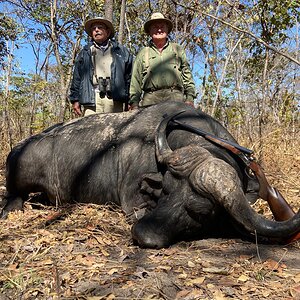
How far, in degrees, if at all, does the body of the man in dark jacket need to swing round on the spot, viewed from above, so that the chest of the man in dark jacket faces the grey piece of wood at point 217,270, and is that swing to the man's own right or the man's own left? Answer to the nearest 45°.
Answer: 0° — they already face it

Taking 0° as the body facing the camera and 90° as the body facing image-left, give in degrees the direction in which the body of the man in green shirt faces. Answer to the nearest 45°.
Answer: approximately 0°

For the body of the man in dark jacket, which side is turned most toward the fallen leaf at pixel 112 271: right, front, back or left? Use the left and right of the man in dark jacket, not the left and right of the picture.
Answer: front

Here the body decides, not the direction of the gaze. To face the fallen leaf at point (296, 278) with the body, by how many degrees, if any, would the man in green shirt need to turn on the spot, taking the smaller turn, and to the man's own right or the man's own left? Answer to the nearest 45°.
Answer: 0° — they already face it

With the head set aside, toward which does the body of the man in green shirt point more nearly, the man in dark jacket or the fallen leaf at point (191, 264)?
the fallen leaf

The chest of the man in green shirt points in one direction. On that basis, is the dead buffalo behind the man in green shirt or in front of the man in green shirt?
in front

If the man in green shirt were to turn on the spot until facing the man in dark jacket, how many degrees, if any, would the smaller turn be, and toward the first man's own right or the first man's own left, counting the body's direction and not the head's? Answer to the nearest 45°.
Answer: approximately 135° to the first man's own right

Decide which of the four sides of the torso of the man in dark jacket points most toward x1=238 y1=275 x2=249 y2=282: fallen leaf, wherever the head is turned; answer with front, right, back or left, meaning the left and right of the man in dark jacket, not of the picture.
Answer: front

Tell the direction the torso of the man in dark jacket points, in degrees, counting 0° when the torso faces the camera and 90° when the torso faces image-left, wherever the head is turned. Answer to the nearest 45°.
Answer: approximately 0°

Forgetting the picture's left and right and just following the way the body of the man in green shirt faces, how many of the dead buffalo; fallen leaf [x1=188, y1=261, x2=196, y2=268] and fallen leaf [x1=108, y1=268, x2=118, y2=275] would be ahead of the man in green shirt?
3

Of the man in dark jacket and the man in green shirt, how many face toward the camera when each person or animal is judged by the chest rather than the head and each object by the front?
2
